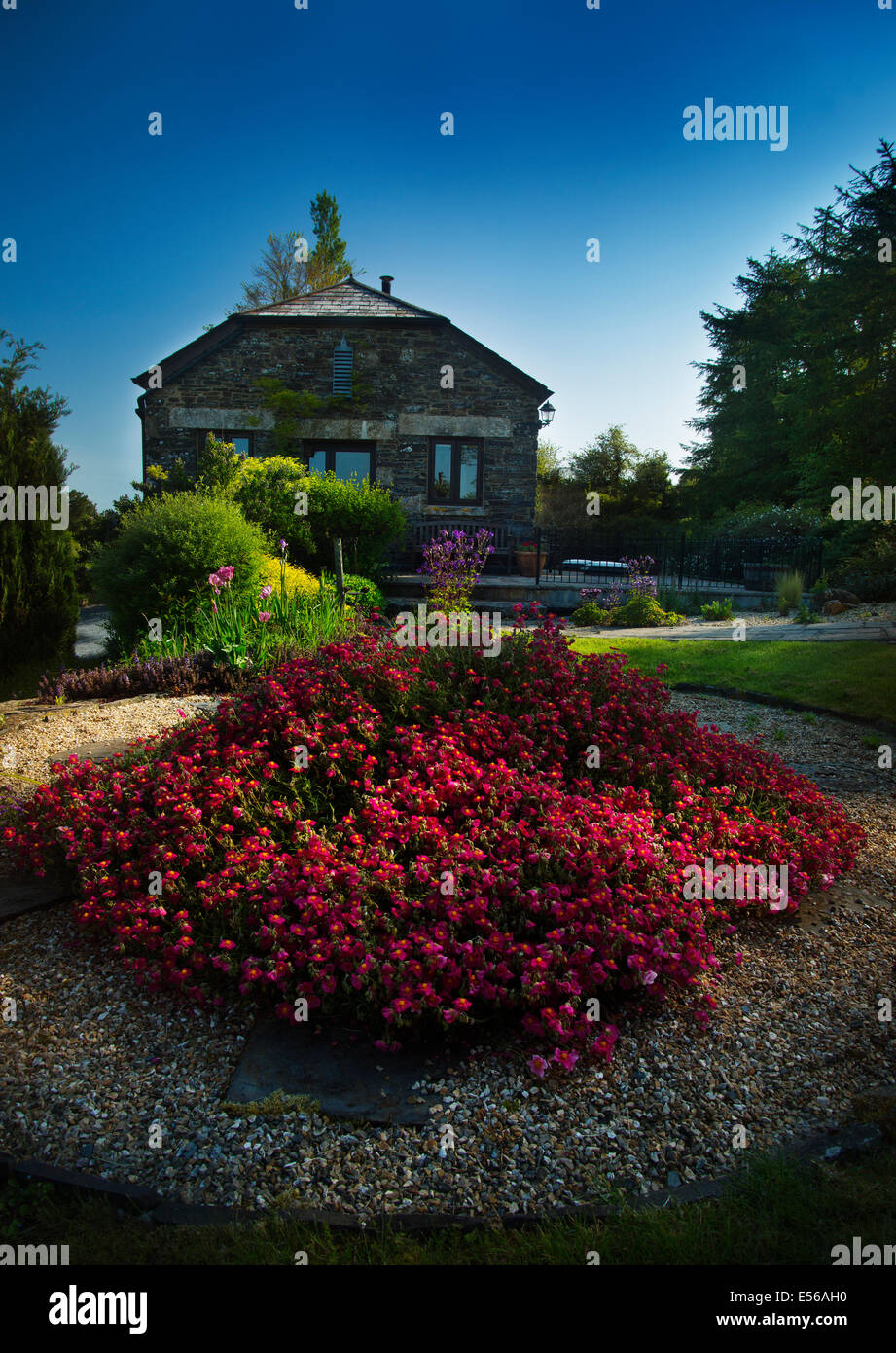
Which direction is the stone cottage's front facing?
toward the camera

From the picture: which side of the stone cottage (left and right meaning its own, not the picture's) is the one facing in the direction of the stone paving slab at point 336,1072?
front

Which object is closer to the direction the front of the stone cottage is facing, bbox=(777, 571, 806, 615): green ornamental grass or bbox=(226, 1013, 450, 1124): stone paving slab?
the stone paving slab

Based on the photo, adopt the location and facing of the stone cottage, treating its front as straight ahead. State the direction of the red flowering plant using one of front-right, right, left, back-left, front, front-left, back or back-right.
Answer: front

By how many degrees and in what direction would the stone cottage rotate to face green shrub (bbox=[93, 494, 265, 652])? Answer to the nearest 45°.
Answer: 0° — it already faces it

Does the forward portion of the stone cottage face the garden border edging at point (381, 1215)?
yes

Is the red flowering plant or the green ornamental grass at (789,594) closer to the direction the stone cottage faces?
the red flowering plant

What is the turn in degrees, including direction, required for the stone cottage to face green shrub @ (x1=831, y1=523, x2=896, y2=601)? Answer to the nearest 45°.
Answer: approximately 45° to its left

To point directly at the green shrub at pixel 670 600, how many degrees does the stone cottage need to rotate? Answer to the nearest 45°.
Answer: approximately 45° to its left

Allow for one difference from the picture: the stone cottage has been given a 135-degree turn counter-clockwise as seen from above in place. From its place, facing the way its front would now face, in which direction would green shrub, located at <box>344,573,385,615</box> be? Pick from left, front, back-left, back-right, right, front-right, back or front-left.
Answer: back-right

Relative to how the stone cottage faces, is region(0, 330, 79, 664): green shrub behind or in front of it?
in front

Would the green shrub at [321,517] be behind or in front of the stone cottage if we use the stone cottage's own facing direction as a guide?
in front
